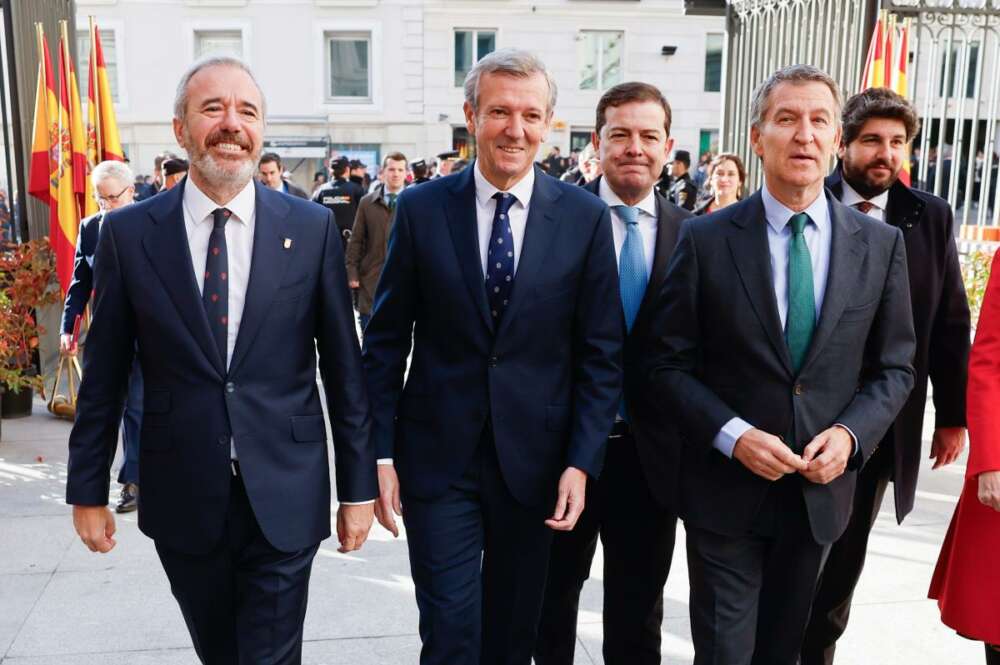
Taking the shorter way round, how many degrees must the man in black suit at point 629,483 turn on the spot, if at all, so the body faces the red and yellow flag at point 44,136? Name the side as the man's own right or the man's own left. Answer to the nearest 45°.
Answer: approximately 135° to the man's own right

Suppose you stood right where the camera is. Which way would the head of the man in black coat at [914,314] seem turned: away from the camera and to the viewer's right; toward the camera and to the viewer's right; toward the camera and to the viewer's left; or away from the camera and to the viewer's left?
toward the camera and to the viewer's left

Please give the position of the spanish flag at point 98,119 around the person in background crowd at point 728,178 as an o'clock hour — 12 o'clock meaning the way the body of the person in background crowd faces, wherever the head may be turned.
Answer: The spanish flag is roughly at 3 o'clock from the person in background crowd.

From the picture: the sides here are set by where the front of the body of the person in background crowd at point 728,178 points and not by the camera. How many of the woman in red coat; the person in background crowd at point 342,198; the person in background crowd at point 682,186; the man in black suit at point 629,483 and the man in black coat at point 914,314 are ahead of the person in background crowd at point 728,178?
3

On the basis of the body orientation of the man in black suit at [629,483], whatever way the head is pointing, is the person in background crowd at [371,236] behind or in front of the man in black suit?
behind

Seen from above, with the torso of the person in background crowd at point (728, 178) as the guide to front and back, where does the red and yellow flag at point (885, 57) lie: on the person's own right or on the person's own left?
on the person's own left

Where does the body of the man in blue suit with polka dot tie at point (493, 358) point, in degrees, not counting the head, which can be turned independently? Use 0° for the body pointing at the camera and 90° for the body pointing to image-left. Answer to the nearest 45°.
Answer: approximately 0°
